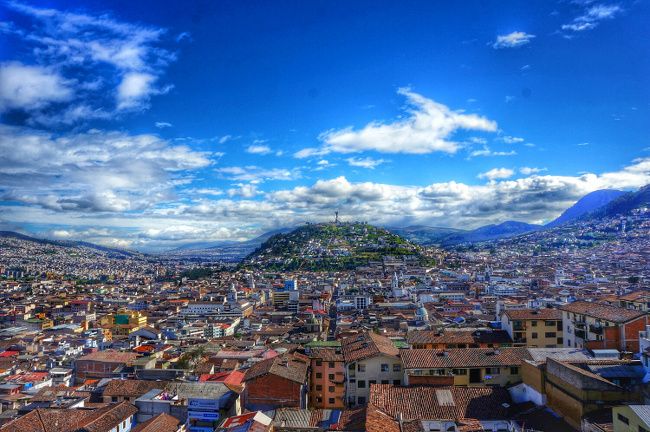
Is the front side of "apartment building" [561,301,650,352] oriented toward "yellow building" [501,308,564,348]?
no

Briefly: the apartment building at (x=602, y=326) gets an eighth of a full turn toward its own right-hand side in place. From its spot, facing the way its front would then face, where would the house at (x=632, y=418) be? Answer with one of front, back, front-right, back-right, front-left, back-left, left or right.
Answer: left

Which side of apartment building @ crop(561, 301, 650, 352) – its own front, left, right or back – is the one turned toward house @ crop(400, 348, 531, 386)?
front

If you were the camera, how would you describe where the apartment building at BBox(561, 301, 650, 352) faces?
facing the viewer and to the left of the viewer

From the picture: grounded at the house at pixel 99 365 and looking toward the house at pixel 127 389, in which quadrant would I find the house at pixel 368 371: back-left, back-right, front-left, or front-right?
front-left

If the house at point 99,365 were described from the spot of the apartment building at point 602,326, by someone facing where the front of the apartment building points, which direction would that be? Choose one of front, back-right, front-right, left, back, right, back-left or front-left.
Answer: front-right

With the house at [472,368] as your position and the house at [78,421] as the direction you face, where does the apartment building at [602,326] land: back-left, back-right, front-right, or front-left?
back-right

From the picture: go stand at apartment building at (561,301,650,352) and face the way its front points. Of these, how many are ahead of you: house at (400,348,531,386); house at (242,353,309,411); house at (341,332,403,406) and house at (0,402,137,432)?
4

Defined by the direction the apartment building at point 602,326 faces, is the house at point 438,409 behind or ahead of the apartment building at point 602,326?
ahead

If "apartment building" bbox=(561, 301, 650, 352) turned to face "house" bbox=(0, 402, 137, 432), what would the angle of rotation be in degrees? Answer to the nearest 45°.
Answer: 0° — it already faces it

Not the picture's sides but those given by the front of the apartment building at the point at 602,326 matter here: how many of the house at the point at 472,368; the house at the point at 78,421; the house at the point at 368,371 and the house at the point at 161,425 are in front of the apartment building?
4

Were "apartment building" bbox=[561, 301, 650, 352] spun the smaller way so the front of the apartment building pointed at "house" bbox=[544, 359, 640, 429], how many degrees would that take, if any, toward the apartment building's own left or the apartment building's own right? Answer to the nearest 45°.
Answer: approximately 45° to the apartment building's own left

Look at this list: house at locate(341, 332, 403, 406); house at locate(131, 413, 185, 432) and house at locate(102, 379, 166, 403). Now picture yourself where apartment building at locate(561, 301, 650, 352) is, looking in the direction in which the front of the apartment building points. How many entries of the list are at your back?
0

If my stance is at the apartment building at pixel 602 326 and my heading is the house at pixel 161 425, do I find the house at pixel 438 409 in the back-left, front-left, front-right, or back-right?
front-left

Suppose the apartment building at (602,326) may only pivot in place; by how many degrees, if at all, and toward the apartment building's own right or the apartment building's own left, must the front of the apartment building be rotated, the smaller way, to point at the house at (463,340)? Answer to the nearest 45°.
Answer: approximately 45° to the apartment building's own right
